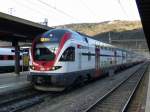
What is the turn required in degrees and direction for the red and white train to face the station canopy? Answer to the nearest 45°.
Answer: approximately 90° to its right

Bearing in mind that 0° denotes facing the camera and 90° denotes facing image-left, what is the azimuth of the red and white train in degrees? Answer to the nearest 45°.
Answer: approximately 45°

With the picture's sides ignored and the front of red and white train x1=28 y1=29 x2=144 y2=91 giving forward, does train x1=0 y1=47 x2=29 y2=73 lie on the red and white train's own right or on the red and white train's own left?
on the red and white train's own right
